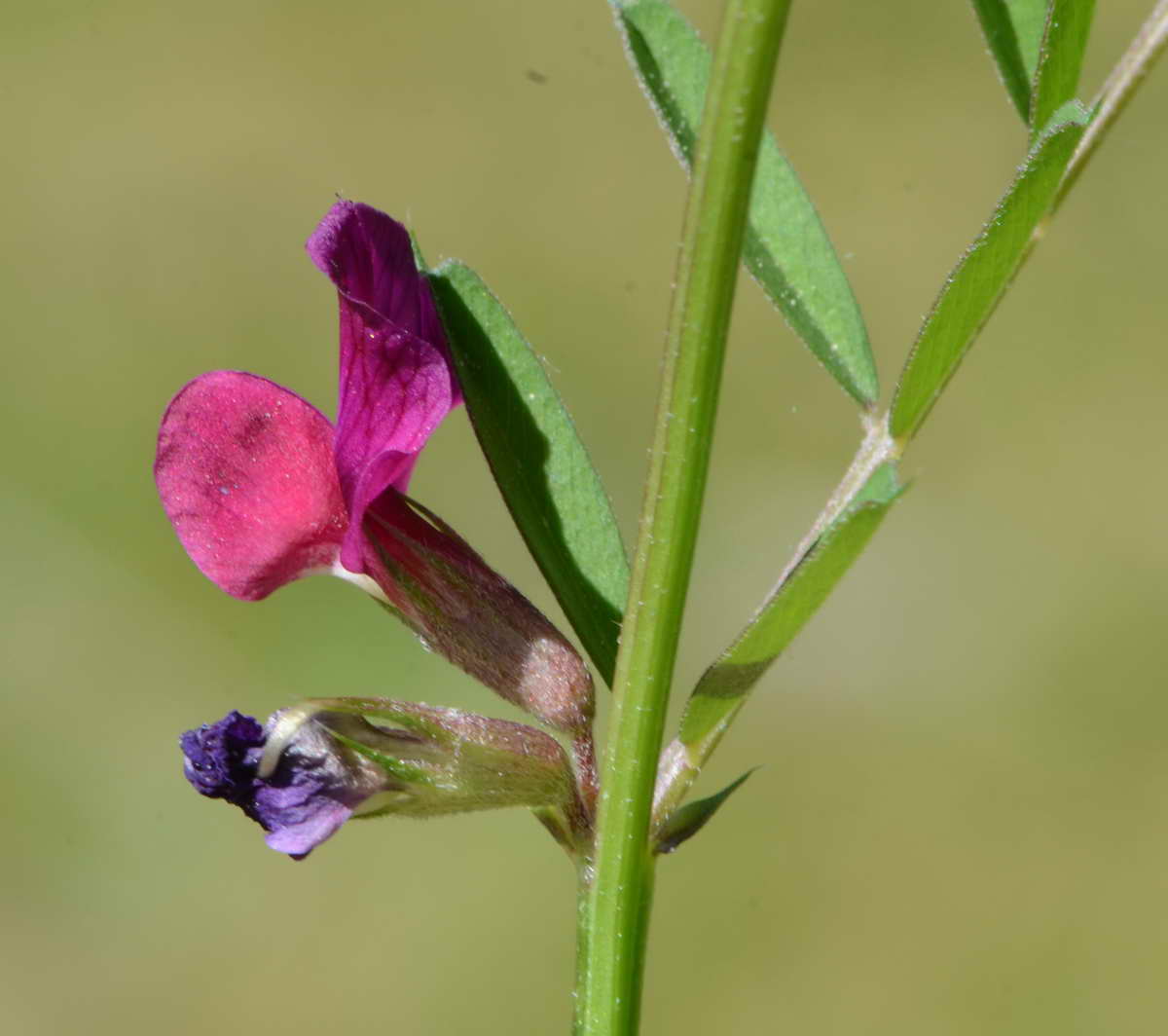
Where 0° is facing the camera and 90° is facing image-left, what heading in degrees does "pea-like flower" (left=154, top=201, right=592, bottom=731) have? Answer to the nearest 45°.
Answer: approximately 90°
